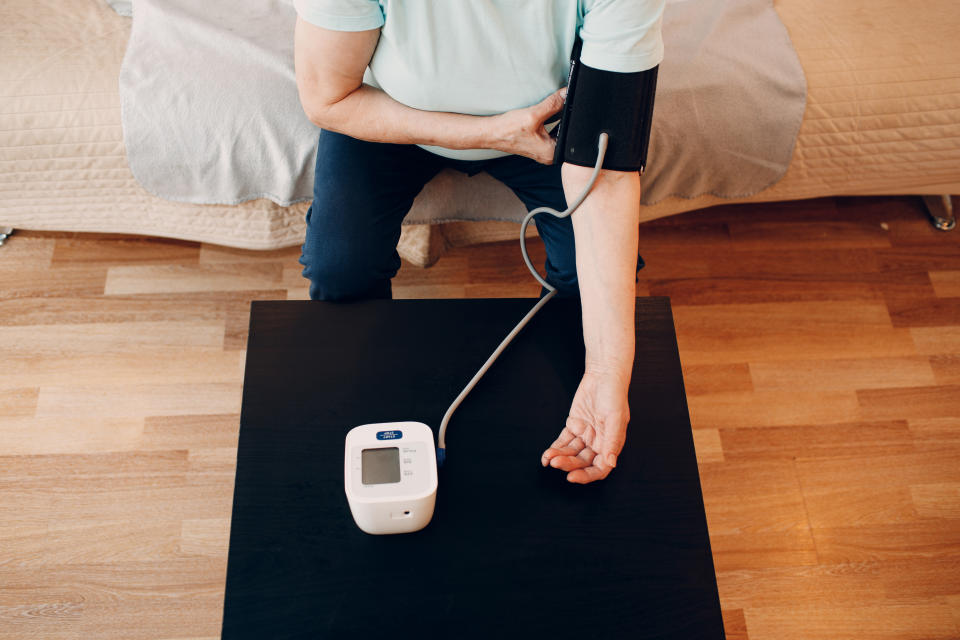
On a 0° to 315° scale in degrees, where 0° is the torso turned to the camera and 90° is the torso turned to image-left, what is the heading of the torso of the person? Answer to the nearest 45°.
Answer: approximately 0°
